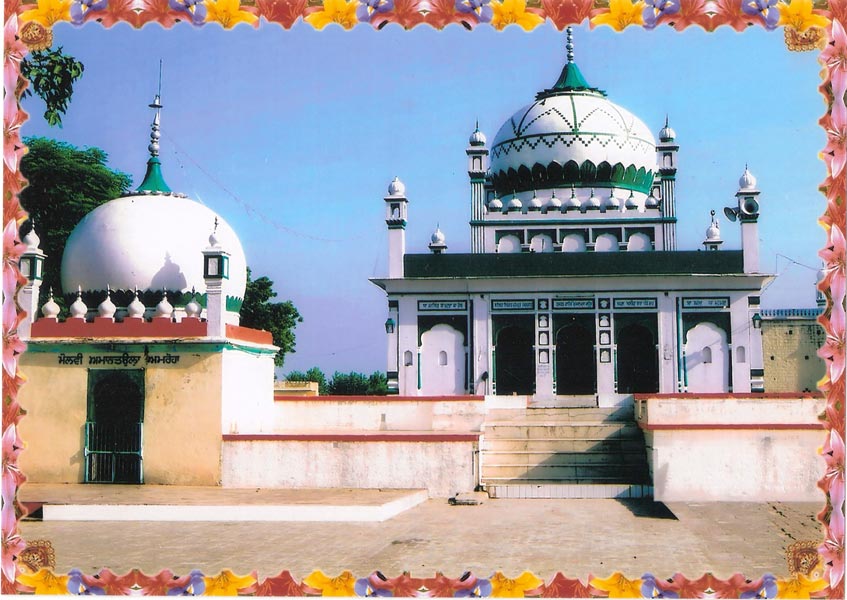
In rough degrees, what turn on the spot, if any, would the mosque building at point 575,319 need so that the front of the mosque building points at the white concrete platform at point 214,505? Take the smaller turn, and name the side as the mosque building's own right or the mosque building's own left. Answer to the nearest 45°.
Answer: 0° — it already faces it

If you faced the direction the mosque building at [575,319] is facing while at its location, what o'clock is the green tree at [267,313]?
The green tree is roughly at 4 o'clock from the mosque building.

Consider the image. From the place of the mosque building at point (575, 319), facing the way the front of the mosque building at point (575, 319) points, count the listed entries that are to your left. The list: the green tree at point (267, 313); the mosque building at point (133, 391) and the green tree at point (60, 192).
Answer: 0

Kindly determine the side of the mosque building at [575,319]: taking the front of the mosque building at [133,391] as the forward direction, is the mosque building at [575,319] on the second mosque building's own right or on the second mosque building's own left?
on the second mosque building's own left

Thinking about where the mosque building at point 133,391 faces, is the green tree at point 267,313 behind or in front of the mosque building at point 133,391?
behind

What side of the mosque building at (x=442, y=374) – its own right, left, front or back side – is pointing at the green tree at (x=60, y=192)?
right

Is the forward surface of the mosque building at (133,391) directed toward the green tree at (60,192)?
no

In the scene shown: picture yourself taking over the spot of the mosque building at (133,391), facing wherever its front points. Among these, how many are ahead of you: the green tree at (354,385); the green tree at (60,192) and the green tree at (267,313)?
0

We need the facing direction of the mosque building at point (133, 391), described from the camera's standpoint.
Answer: facing the viewer

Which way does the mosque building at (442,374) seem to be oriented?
toward the camera

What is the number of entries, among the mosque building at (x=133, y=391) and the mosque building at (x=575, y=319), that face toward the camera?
2

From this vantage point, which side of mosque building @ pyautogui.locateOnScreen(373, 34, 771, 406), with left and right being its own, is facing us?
front

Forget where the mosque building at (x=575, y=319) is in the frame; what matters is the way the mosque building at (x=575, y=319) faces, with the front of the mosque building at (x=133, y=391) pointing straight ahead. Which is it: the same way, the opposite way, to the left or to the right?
the same way

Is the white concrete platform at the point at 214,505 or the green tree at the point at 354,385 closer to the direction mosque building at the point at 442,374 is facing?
the white concrete platform
